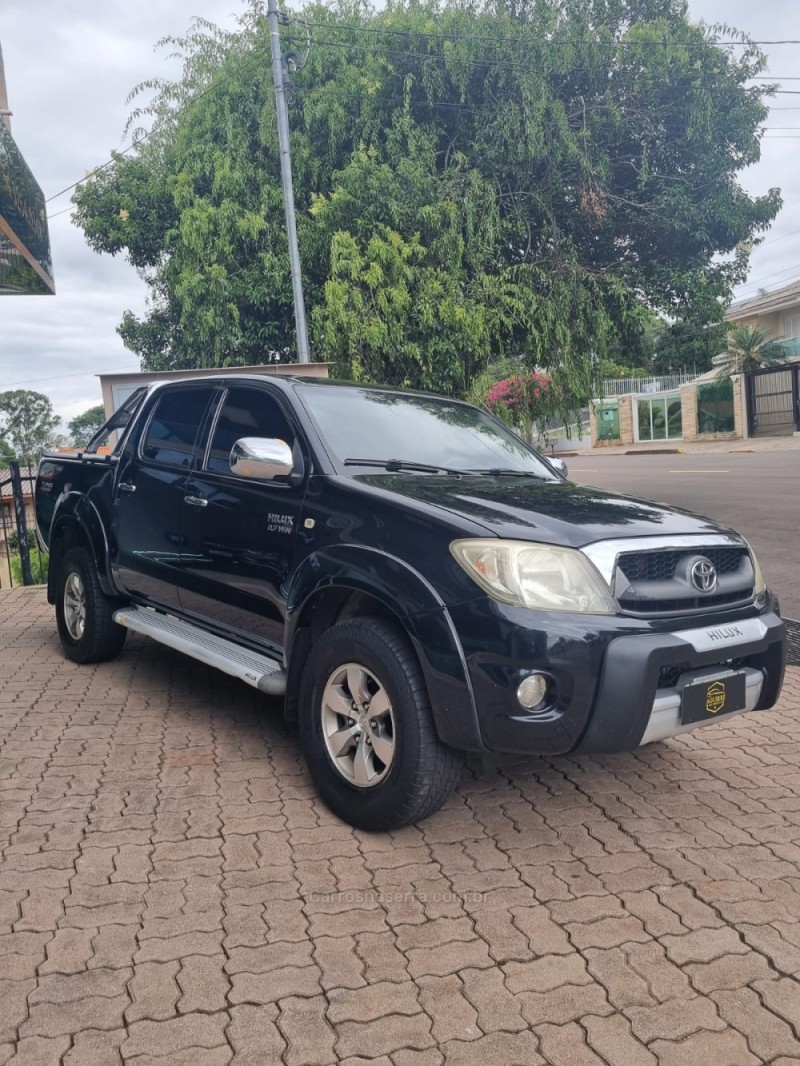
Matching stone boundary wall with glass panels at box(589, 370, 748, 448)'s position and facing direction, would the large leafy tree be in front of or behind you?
in front

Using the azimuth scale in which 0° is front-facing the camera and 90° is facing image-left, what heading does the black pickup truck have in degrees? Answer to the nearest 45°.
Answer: approximately 315°

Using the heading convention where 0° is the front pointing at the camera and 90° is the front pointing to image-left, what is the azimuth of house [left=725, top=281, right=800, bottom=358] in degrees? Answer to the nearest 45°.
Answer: approximately 45°

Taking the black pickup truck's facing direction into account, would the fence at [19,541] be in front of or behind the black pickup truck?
behind

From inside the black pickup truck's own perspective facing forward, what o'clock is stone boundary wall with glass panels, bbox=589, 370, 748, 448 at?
The stone boundary wall with glass panels is roughly at 8 o'clock from the black pickup truck.

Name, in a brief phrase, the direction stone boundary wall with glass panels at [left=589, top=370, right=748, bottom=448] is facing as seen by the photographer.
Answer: facing the viewer

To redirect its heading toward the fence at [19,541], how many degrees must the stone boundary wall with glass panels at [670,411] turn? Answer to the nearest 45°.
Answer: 0° — it already faces it

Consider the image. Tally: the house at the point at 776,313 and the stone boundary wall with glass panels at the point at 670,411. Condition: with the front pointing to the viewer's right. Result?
0

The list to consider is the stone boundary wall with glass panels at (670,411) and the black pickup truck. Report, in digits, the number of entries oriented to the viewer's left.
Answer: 0

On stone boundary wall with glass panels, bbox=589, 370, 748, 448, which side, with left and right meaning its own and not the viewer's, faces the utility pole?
front

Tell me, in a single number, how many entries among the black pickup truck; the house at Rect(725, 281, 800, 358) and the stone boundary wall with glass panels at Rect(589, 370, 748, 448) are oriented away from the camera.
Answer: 0
